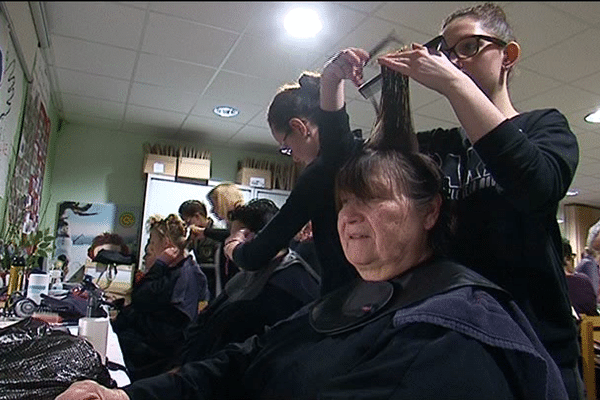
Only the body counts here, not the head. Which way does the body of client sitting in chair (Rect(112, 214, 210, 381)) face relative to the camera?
to the viewer's left

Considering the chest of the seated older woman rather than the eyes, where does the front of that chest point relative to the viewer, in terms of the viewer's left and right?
facing the viewer and to the left of the viewer

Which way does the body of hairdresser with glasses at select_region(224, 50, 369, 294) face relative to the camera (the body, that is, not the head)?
to the viewer's left

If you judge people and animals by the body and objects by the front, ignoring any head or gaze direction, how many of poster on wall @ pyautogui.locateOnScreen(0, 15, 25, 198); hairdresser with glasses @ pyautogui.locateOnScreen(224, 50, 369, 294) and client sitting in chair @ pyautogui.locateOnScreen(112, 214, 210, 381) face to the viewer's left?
2

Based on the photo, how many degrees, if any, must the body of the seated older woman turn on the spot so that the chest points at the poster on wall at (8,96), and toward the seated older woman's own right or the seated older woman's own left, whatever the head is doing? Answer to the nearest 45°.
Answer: approximately 45° to the seated older woman's own right

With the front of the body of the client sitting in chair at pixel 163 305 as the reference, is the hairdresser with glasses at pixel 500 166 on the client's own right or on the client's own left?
on the client's own left

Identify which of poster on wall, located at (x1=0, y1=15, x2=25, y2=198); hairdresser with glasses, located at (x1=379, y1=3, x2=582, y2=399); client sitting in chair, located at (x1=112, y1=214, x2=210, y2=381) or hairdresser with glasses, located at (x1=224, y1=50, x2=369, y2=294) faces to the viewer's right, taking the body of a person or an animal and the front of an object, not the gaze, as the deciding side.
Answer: the poster on wall

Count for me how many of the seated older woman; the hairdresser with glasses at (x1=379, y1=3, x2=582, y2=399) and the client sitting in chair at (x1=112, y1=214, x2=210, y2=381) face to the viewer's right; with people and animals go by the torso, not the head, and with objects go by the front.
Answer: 0

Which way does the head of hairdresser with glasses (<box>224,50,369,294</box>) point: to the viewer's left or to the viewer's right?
to the viewer's left

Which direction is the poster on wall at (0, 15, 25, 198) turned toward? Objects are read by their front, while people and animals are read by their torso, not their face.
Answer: to the viewer's right

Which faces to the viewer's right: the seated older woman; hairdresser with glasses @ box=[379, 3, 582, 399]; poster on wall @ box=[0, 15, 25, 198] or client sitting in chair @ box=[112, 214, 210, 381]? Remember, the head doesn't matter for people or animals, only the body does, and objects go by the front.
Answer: the poster on wall
